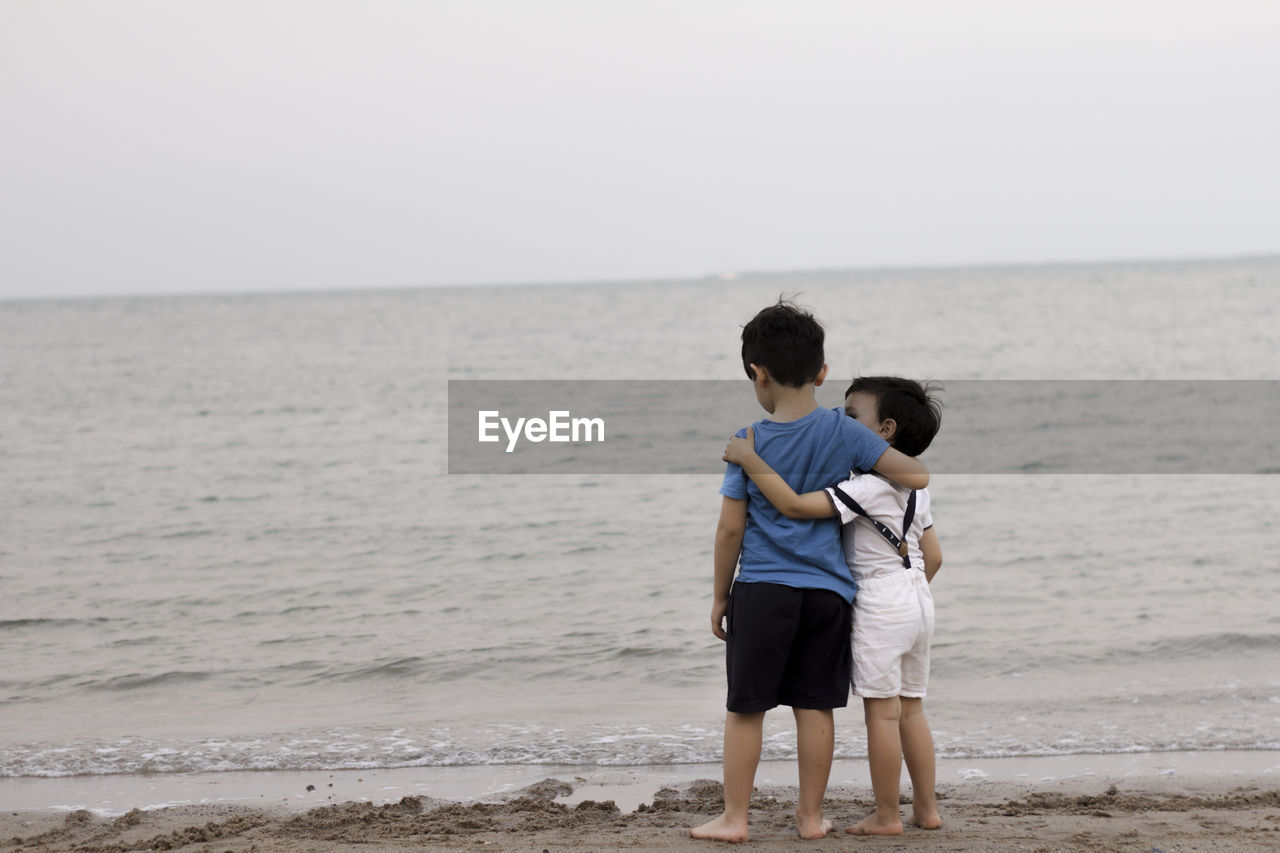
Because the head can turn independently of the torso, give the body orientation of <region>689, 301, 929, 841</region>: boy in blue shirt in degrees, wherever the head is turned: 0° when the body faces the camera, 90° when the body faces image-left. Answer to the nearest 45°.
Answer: approximately 180°

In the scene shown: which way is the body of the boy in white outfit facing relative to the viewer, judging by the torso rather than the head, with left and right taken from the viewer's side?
facing away from the viewer and to the left of the viewer
